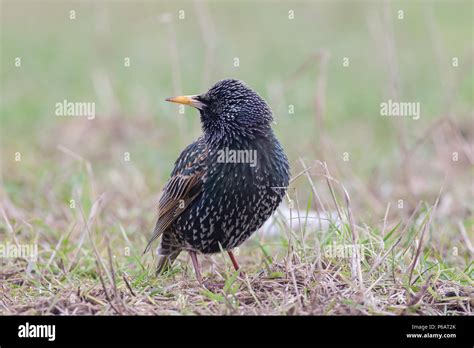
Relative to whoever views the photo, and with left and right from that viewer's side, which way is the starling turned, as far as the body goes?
facing the viewer and to the right of the viewer
